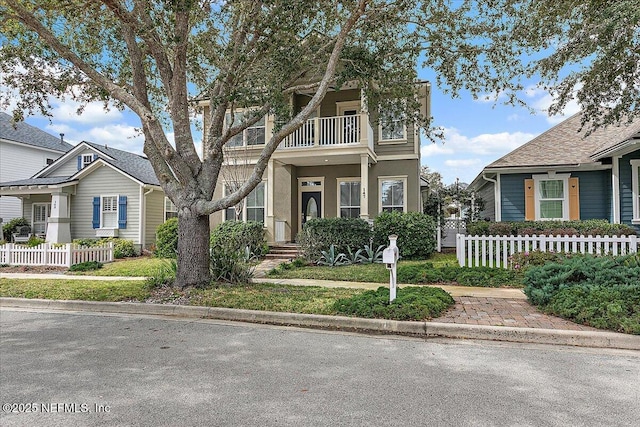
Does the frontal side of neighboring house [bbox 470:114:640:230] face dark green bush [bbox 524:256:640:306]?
yes

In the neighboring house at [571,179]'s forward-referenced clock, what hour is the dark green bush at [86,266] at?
The dark green bush is roughly at 2 o'clock from the neighboring house.

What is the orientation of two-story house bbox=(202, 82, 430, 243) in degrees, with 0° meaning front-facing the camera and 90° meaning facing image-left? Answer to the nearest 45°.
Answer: approximately 0°

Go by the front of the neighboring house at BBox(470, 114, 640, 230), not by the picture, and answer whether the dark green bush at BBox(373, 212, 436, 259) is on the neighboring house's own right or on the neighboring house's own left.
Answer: on the neighboring house's own right

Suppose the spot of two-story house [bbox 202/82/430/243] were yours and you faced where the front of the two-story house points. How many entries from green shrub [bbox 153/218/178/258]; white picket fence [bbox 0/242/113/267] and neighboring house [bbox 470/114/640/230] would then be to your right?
2

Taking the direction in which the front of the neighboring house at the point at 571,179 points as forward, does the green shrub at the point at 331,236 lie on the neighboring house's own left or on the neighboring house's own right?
on the neighboring house's own right

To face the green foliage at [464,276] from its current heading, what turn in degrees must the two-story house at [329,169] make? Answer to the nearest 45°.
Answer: approximately 45° to its left

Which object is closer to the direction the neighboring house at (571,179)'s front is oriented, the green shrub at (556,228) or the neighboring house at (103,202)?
the green shrub

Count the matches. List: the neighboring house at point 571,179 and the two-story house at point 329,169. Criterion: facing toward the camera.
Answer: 2

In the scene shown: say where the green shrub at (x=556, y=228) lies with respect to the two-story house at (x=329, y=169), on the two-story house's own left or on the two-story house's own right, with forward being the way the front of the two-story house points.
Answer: on the two-story house's own left

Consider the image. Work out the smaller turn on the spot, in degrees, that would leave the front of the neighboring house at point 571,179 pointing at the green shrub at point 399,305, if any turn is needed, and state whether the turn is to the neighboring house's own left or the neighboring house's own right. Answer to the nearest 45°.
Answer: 0° — it already faces it
